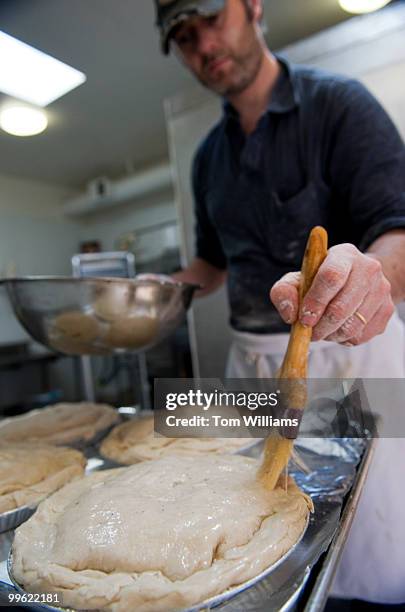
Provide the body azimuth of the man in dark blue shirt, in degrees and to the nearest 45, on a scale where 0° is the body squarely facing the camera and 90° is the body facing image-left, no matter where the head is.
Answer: approximately 45°

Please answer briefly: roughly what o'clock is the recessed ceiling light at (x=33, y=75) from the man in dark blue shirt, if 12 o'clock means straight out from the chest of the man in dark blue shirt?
The recessed ceiling light is roughly at 3 o'clock from the man in dark blue shirt.

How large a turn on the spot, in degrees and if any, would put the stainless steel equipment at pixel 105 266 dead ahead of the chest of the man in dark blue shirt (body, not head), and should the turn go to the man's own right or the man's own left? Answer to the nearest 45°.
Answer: approximately 90° to the man's own right

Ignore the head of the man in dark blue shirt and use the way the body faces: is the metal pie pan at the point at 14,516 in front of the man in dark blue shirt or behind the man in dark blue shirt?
in front

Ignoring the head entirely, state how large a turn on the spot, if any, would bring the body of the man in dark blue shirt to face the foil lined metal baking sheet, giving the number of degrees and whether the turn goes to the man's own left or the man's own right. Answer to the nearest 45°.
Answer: approximately 45° to the man's own left

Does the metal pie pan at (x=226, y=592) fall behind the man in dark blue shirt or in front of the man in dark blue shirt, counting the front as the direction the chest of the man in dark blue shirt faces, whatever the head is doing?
in front

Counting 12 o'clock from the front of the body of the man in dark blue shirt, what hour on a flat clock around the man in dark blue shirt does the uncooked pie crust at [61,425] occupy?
The uncooked pie crust is roughly at 1 o'clock from the man in dark blue shirt.

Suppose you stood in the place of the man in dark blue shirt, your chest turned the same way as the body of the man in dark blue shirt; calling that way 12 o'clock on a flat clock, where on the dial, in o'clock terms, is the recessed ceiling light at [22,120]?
The recessed ceiling light is roughly at 3 o'clock from the man in dark blue shirt.
